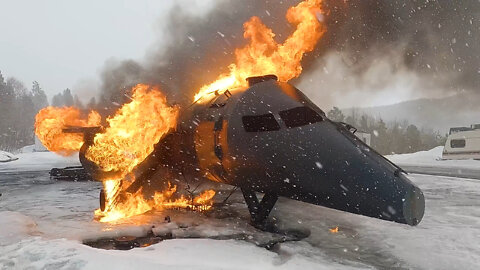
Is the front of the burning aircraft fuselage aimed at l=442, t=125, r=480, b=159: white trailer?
no
